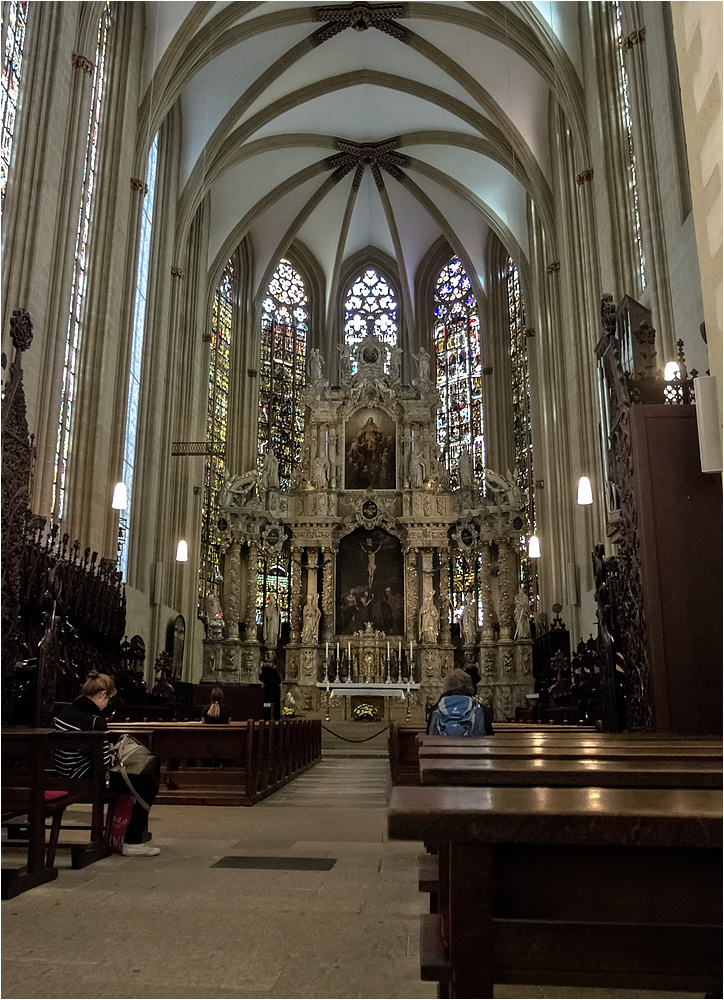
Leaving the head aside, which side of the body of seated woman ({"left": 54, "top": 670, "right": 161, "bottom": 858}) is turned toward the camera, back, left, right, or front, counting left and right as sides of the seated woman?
right

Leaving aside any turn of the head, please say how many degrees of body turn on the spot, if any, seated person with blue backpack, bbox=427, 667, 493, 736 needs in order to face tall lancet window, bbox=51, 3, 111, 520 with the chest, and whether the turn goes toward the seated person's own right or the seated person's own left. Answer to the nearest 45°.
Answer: approximately 45° to the seated person's own left

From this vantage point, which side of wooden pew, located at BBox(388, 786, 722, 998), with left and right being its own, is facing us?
back

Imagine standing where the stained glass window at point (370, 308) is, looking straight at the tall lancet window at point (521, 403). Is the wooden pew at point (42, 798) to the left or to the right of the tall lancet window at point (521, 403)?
right

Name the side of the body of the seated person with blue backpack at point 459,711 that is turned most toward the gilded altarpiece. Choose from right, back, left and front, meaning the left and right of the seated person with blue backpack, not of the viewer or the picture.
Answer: front

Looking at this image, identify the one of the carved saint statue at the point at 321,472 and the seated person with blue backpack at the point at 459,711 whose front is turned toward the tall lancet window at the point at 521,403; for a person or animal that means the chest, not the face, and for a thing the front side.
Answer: the seated person with blue backpack

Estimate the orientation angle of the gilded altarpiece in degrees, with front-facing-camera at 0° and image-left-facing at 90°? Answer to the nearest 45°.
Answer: approximately 0°

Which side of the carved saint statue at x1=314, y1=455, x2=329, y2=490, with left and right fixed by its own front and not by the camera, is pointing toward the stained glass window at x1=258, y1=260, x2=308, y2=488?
back

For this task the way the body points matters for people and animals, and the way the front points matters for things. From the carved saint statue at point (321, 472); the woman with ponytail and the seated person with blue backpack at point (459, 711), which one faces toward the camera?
the carved saint statue

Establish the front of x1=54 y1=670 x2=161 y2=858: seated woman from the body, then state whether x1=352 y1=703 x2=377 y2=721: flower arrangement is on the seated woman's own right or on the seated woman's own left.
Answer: on the seated woman's own left

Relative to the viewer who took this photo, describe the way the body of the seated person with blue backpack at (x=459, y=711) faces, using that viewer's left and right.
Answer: facing away from the viewer

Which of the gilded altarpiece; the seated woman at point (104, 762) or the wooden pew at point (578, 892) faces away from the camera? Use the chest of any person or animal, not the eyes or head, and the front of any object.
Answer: the wooden pew

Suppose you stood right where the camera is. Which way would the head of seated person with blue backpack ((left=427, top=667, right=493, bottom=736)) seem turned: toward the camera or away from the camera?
away from the camera

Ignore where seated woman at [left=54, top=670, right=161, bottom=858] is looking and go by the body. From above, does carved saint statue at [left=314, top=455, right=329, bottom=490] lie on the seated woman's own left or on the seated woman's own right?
on the seated woman's own left
